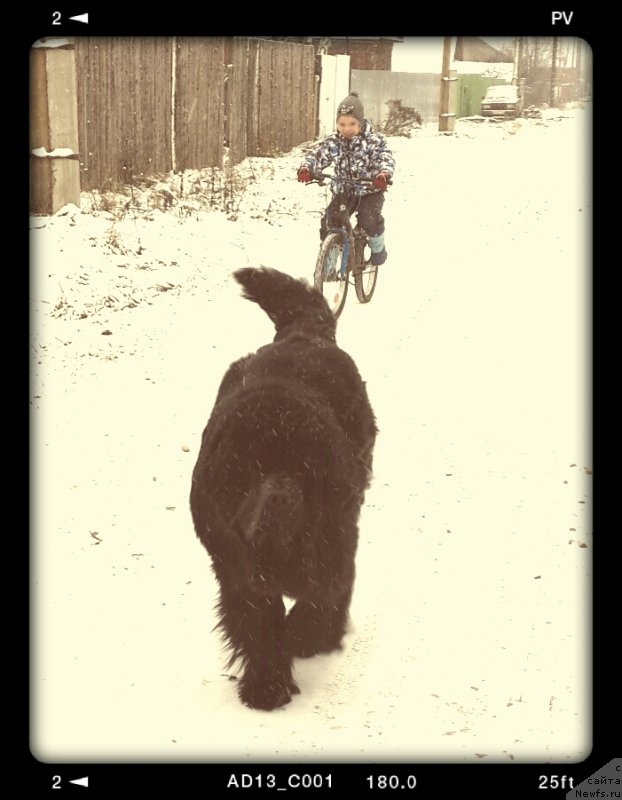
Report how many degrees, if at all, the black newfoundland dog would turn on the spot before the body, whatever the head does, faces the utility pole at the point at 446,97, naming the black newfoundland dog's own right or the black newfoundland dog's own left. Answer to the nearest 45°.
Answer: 0° — it already faces it

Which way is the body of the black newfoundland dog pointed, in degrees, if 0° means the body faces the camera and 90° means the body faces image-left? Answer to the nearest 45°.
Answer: approximately 180°

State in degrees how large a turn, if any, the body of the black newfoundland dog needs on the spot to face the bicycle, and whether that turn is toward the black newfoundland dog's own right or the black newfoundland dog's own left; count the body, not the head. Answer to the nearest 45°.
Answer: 0° — it already faces it

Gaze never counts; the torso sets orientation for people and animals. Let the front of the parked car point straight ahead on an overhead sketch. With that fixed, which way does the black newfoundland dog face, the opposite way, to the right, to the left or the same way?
the opposite way

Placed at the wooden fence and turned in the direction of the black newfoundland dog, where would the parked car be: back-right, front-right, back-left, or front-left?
back-left

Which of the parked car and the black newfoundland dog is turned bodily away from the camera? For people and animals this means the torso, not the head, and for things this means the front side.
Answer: the black newfoundland dog

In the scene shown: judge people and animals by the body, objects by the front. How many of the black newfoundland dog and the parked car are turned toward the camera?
1

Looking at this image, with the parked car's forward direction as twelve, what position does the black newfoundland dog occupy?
The black newfoundland dog is roughly at 12 o'clock from the parked car.
